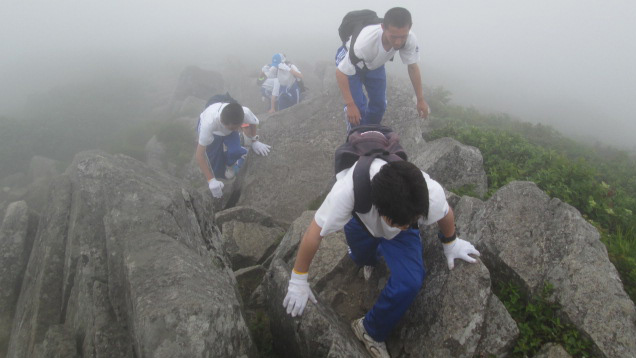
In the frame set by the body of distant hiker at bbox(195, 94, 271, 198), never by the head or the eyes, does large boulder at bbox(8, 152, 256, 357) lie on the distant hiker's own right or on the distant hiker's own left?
on the distant hiker's own right

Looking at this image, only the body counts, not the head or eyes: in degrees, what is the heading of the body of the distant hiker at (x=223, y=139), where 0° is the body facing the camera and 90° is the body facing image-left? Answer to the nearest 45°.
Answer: approximately 315°

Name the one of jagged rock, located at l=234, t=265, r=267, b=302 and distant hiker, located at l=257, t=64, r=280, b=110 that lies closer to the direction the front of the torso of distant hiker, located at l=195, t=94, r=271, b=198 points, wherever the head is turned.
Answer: the jagged rock

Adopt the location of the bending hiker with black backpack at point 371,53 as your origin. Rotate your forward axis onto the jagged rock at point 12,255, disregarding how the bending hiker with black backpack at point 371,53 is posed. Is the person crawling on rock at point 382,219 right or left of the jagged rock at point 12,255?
left

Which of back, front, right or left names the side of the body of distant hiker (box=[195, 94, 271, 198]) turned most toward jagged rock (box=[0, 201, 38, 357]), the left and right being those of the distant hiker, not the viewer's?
right

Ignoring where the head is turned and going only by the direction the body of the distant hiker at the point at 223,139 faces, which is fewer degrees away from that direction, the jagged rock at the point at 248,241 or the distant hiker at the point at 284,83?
the jagged rock

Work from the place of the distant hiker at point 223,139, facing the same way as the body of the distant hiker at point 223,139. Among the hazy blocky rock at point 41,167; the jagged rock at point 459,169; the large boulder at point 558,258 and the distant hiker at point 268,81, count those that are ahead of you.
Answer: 2

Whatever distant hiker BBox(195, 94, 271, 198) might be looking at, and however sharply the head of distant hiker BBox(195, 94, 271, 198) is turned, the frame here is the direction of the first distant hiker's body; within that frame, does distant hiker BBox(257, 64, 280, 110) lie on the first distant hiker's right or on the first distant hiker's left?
on the first distant hiker's left
